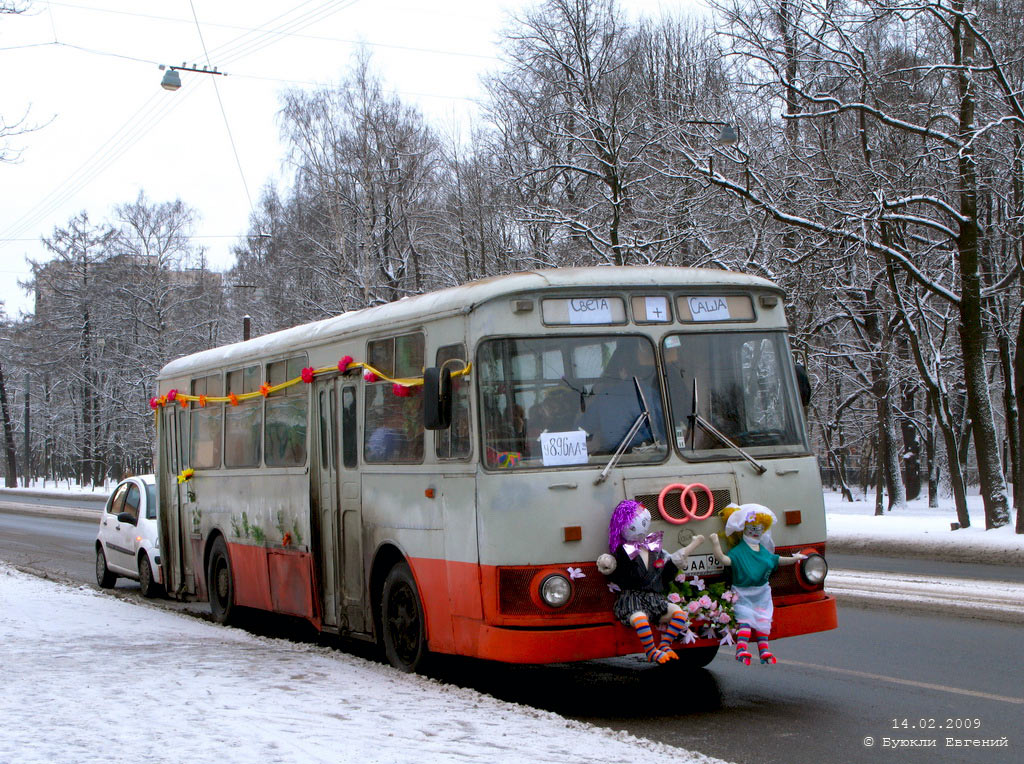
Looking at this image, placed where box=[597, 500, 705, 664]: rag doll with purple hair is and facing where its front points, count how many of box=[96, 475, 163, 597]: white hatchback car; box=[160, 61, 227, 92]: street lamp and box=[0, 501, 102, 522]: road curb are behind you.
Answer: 3

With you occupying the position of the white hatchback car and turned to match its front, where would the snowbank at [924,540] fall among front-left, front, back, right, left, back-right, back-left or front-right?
front-left

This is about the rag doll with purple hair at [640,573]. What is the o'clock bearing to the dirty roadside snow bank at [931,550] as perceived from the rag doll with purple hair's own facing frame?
The dirty roadside snow bank is roughly at 8 o'clock from the rag doll with purple hair.

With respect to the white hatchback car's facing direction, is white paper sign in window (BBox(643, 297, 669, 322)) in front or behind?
in front

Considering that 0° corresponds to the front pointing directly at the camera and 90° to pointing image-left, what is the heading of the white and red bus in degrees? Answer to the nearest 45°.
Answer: approximately 315°

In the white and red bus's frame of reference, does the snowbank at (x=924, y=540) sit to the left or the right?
on its left

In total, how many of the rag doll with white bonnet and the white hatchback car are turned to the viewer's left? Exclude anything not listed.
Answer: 0

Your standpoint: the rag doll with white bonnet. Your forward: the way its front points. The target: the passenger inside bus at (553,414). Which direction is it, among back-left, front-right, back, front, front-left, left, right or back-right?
back-right

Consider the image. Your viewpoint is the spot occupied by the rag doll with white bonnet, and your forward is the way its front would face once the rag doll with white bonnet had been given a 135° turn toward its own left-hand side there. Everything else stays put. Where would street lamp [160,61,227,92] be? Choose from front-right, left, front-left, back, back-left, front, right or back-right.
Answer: front-left

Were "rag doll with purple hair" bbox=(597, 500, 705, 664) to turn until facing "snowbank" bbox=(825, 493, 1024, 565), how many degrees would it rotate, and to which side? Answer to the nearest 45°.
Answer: approximately 135° to its left

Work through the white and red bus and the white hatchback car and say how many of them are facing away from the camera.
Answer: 0

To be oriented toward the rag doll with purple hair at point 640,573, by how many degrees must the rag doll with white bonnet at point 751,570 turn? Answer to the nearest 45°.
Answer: approximately 90° to its right
